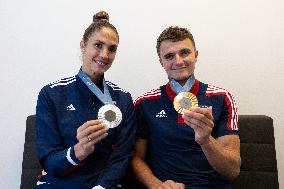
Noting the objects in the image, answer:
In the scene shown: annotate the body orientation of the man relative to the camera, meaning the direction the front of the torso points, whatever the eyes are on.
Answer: toward the camera
